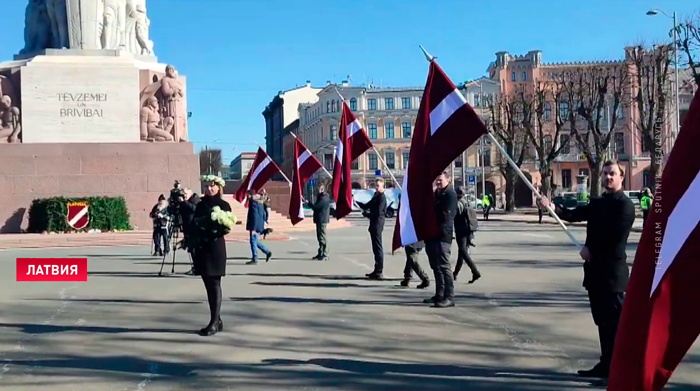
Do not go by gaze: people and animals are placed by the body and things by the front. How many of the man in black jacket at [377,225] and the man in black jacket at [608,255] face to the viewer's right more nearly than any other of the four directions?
0

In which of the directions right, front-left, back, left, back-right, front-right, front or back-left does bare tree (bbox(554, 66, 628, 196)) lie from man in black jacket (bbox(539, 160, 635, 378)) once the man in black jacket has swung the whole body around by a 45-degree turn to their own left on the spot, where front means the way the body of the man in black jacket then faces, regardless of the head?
back

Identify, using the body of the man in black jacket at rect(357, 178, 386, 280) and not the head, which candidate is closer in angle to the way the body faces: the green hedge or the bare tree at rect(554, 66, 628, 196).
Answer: the green hedge

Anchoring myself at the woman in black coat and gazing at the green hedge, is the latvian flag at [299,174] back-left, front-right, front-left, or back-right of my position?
front-right

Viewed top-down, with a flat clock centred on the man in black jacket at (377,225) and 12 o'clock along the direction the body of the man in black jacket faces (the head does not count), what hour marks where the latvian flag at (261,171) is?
The latvian flag is roughly at 2 o'clock from the man in black jacket.

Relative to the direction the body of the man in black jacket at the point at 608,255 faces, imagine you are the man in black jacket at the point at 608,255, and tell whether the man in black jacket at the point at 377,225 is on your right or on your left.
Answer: on your right

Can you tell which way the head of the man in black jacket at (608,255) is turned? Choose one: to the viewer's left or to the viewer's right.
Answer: to the viewer's left

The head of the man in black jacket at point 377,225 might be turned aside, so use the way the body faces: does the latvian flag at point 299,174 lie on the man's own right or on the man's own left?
on the man's own right

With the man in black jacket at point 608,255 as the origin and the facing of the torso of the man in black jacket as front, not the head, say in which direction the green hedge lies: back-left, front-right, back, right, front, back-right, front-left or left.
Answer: right

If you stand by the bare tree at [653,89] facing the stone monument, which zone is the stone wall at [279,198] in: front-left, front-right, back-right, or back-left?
front-right

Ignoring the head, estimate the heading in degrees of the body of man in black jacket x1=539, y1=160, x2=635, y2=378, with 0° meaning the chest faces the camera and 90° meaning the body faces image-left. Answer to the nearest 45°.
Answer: approximately 45°

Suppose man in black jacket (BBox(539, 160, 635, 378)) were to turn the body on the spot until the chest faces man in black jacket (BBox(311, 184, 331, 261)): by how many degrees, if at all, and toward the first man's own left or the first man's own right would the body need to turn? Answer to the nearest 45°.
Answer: approximately 90° to the first man's own right

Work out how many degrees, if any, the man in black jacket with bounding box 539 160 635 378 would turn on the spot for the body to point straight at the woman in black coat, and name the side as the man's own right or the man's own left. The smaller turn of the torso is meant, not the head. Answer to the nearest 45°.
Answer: approximately 45° to the man's own right
